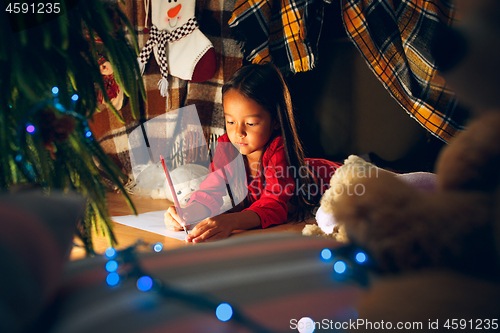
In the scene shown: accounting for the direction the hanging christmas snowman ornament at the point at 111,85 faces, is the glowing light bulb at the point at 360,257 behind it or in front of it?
in front

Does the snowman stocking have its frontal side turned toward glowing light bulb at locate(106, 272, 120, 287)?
yes

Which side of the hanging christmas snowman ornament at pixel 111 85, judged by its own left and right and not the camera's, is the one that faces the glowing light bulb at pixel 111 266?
front

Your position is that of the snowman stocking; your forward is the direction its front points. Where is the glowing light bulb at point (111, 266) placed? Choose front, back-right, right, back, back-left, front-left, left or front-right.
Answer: front

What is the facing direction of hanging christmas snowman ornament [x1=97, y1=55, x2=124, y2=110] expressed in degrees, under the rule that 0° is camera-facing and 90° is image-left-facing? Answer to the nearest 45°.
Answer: approximately 0°

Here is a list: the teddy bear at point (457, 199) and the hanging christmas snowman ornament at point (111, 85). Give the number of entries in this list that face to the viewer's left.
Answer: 1

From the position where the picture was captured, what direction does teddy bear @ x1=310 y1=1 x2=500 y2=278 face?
facing to the left of the viewer

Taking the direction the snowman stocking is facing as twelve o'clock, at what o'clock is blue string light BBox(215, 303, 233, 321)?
The blue string light is roughly at 12 o'clock from the snowman stocking.

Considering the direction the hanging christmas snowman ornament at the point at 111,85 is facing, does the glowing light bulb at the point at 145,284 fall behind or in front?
in front

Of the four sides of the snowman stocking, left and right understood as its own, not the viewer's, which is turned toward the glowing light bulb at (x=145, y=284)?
front

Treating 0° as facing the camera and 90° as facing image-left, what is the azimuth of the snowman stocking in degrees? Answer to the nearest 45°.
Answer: approximately 0°
